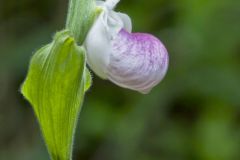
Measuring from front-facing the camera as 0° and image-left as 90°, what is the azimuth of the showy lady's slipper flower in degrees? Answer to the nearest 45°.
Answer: approximately 270°
